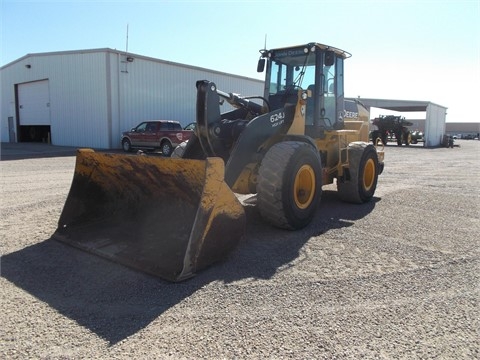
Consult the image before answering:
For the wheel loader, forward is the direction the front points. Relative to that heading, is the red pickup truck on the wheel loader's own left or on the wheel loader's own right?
on the wheel loader's own right

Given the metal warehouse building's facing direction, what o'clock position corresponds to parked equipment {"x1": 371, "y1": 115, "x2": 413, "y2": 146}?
The parked equipment is roughly at 7 o'clock from the metal warehouse building.

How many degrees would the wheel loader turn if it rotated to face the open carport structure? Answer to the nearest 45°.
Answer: approximately 180°

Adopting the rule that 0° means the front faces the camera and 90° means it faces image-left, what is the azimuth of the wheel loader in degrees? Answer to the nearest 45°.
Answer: approximately 45°

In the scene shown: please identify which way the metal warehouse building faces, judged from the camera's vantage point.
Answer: facing the viewer and to the left of the viewer

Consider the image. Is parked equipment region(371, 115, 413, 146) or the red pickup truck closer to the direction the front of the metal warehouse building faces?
the red pickup truck
